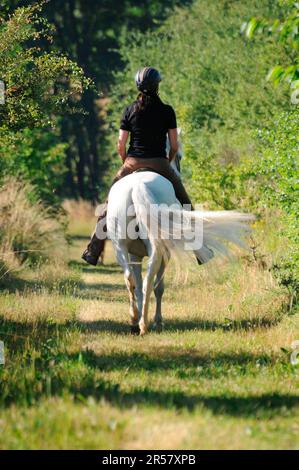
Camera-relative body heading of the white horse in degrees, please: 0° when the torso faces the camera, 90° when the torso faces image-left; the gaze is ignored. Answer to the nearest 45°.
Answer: approximately 180°

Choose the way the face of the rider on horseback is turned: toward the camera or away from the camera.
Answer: away from the camera

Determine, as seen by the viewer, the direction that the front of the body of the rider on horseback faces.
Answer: away from the camera
